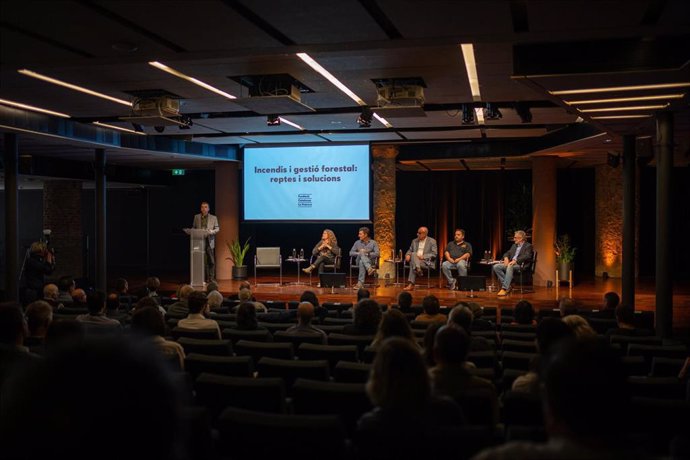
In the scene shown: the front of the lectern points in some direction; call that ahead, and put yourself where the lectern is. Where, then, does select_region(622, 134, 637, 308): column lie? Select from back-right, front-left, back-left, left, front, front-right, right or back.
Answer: front-left

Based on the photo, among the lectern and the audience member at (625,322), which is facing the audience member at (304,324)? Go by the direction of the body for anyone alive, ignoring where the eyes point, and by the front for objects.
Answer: the lectern

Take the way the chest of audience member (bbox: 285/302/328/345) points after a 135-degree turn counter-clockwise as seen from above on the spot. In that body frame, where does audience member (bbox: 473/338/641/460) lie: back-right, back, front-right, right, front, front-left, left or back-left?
front-left

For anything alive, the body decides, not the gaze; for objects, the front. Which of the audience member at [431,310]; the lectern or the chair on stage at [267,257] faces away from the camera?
the audience member

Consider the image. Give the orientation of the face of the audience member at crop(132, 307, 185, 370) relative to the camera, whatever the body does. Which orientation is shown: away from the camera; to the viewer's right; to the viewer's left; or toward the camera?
away from the camera

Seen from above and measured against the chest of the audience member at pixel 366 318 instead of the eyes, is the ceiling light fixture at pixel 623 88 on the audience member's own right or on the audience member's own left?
on the audience member's own right

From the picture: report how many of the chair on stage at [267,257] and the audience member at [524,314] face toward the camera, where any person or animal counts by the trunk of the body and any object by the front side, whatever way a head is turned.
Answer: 1

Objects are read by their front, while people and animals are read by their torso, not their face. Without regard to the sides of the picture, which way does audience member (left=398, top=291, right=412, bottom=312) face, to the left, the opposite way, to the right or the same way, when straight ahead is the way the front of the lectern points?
the opposite way

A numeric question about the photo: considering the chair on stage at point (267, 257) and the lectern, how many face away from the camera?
0

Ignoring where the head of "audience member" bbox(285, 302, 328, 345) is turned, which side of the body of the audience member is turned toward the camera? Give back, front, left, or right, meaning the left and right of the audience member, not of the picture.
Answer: back

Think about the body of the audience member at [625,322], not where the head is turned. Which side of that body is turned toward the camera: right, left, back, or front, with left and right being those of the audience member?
back

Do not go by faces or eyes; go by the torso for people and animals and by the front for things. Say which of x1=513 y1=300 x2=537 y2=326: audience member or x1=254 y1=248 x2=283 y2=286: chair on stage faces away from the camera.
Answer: the audience member

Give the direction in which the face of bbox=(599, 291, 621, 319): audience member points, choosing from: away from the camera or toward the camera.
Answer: away from the camera
